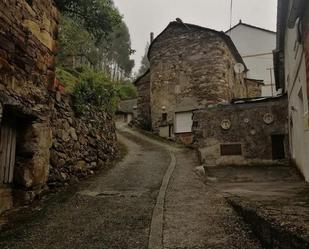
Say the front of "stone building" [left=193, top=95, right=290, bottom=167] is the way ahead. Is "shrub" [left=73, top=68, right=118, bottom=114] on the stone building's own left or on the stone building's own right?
on the stone building's own right

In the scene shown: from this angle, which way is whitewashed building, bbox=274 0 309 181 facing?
to the viewer's left

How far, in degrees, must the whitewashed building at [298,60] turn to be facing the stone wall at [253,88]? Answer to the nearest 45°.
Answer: approximately 90° to its right

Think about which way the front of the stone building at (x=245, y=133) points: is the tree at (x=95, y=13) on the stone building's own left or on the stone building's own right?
on the stone building's own right

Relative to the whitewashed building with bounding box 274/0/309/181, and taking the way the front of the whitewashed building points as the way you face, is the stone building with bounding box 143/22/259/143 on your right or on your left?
on your right

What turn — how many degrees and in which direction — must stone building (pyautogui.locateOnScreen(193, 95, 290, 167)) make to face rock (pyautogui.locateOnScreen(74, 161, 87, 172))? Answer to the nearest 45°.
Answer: approximately 45° to its right

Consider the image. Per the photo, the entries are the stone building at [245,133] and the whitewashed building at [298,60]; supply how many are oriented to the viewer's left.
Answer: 1

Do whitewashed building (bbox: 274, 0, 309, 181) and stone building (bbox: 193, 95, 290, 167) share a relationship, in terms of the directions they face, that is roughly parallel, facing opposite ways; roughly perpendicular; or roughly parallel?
roughly perpendicular

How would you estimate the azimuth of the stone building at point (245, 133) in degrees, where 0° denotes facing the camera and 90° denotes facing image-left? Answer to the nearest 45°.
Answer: approximately 0°

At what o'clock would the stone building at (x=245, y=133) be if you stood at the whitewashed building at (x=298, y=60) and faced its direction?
The stone building is roughly at 2 o'clock from the whitewashed building.

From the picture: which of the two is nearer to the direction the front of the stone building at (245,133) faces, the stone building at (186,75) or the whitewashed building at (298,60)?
the whitewashed building
